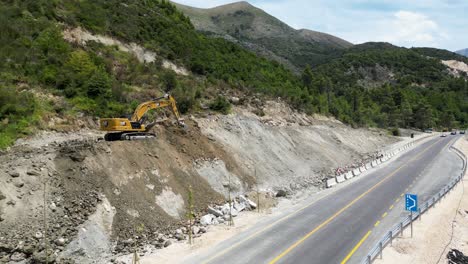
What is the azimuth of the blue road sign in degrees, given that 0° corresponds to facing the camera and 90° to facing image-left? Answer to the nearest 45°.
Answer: approximately 0°

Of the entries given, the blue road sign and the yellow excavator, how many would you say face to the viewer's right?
1

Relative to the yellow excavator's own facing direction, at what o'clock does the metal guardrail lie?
The metal guardrail is roughly at 1 o'clock from the yellow excavator.

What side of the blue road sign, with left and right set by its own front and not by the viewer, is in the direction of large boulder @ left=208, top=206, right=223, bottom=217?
right

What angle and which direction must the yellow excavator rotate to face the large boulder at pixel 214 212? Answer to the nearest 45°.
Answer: approximately 45° to its right

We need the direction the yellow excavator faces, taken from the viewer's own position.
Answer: facing to the right of the viewer

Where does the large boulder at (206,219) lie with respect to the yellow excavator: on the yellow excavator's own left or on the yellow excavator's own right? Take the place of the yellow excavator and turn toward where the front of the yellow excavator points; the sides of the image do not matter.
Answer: on the yellow excavator's own right

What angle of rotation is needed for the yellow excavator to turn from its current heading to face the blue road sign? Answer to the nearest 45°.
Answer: approximately 45° to its right

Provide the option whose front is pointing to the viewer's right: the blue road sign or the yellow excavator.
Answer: the yellow excavator
